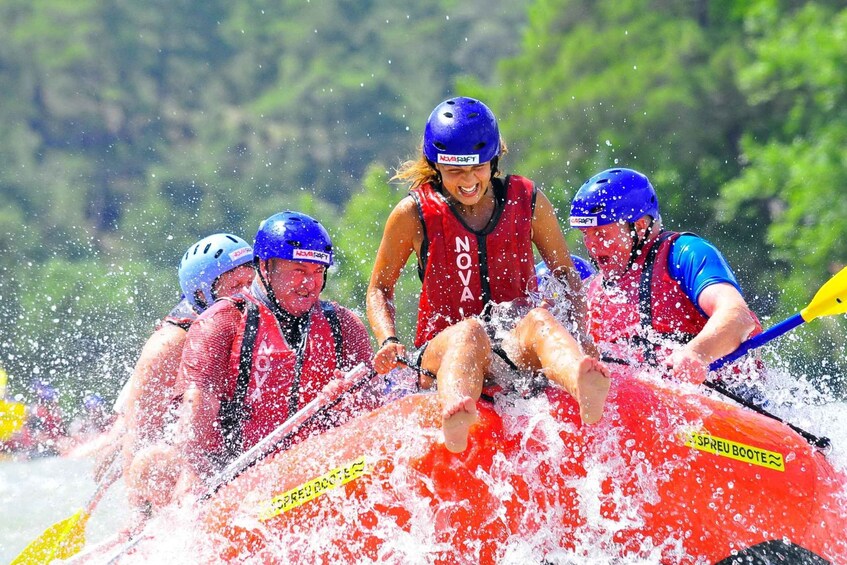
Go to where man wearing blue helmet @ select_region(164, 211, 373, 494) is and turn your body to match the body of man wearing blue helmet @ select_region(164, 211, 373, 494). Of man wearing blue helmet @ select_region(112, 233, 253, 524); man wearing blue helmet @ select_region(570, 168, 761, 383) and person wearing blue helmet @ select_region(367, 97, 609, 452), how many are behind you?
1

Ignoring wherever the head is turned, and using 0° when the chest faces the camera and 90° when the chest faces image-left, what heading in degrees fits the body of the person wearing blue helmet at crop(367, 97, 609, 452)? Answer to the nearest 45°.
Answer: approximately 0°

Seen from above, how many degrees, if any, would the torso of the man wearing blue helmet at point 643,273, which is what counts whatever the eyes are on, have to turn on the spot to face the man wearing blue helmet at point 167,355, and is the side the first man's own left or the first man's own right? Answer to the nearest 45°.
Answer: approximately 45° to the first man's own right

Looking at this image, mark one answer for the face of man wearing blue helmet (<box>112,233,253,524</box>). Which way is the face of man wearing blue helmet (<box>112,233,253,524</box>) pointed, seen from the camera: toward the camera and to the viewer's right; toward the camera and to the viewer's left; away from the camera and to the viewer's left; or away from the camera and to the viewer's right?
toward the camera and to the viewer's right

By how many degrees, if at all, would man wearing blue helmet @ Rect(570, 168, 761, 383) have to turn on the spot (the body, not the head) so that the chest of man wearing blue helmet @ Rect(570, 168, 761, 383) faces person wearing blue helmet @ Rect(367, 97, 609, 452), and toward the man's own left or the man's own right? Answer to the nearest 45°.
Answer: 0° — they already face them

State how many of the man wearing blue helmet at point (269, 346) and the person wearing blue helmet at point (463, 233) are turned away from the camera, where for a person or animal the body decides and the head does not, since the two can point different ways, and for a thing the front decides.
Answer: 0

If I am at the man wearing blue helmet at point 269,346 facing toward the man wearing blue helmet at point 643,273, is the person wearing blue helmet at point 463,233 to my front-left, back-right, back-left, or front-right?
front-right

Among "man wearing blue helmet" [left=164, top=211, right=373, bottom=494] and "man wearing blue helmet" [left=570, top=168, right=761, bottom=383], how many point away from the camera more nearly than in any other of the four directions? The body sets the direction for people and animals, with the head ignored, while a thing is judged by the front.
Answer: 0

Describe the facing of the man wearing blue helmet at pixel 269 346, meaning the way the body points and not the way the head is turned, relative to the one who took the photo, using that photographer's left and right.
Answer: facing the viewer and to the right of the viewer

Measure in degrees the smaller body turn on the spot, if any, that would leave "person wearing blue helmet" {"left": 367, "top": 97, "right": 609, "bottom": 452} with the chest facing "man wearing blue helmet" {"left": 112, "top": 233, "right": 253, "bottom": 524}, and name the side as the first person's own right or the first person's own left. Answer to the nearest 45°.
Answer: approximately 135° to the first person's own right

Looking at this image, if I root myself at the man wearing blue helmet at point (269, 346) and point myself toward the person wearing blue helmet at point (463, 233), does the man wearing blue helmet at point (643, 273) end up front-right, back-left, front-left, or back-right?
front-left

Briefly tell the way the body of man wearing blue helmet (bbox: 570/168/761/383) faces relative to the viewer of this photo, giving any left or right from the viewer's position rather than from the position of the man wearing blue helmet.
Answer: facing the viewer and to the left of the viewer

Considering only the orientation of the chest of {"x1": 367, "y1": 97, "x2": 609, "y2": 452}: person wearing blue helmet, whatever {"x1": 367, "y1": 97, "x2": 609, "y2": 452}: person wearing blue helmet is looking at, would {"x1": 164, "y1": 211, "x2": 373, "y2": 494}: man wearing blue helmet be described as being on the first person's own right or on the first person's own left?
on the first person's own right
